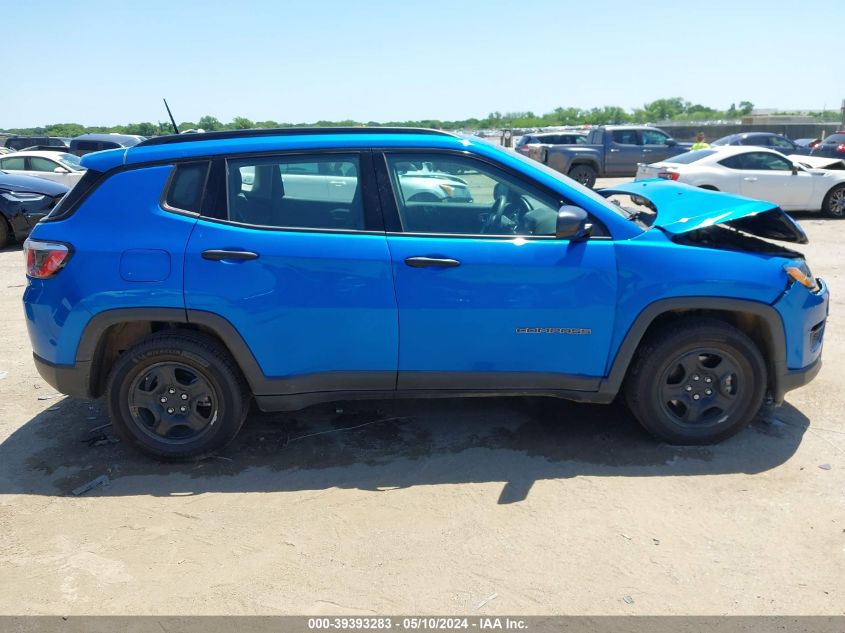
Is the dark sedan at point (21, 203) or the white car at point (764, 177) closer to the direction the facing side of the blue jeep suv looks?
the white car

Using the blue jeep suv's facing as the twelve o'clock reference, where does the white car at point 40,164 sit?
The white car is roughly at 8 o'clock from the blue jeep suv.

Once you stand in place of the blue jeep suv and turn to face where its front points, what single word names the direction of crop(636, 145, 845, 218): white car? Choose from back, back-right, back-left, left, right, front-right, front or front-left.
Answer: front-left

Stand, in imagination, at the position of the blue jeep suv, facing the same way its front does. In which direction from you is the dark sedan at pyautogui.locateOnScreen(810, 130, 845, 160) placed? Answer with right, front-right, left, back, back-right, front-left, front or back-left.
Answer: front-left

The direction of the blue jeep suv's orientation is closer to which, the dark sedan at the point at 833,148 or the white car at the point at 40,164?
the dark sedan

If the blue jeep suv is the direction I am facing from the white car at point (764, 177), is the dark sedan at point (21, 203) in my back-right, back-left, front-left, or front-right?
front-right

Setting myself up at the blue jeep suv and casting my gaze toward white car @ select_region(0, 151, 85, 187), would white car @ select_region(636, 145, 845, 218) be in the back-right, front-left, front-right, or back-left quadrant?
front-right

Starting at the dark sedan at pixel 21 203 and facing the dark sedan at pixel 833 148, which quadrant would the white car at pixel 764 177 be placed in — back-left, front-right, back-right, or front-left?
front-right

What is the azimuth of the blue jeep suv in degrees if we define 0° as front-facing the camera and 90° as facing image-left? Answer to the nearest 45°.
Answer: approximately 270°

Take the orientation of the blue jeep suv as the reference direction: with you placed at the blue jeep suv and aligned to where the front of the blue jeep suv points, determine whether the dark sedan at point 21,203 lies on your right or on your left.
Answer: on your left

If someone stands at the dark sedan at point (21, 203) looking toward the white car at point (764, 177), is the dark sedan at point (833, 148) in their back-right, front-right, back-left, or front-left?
front-left
